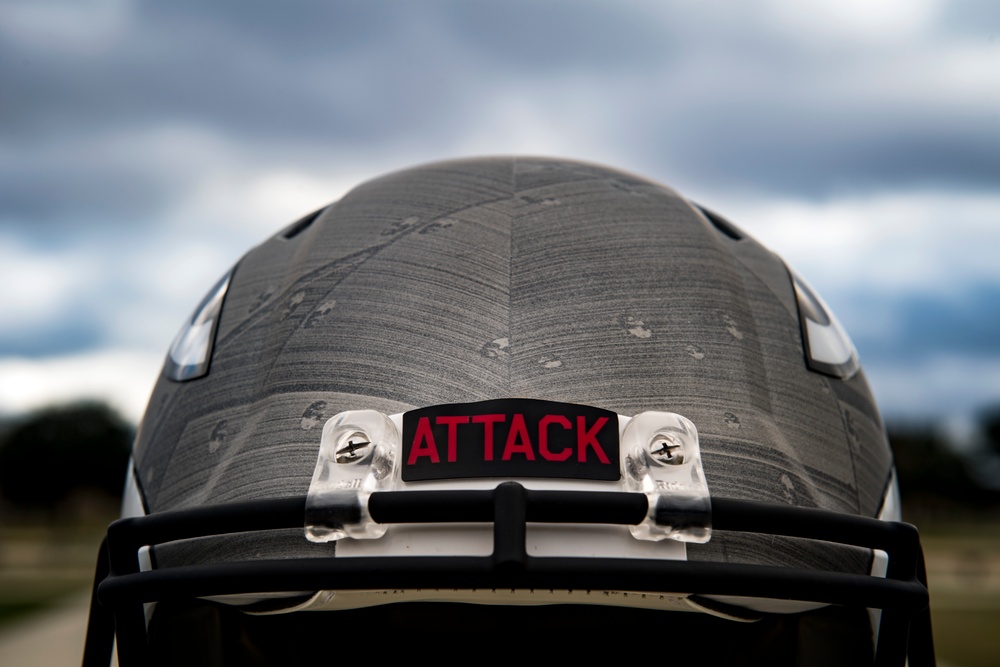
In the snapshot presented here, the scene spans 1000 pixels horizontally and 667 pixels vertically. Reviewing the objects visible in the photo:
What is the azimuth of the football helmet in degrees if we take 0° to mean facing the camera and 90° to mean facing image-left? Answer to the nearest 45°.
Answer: approximately 0°
